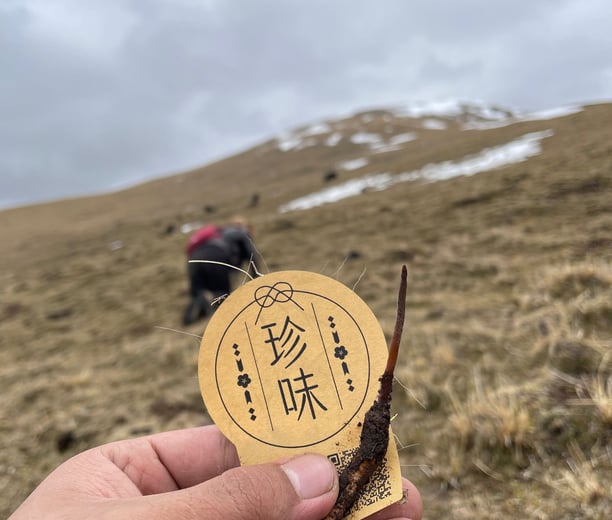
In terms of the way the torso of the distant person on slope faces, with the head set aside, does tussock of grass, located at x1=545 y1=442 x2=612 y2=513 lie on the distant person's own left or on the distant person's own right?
on the distant person's own right

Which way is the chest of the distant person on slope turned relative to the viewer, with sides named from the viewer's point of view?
facing to the right of the viewer
